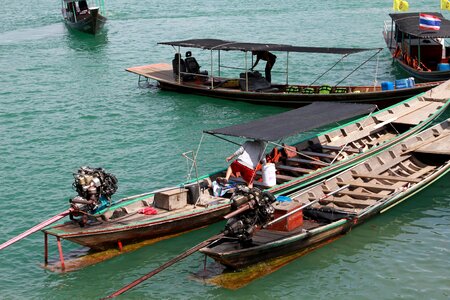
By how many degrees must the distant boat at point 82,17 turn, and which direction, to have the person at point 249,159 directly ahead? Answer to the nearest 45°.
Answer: approximately 45° to its right

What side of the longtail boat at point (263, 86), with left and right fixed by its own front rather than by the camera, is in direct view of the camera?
right

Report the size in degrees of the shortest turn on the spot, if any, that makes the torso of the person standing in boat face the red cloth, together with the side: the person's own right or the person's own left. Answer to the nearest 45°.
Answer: approximately 90° to the person's own left

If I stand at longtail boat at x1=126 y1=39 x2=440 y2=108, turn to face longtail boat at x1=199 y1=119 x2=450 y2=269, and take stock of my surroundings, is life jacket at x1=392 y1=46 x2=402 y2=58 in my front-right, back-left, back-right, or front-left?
back-left

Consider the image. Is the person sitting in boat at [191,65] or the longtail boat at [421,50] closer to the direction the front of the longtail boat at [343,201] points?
the longtail boat

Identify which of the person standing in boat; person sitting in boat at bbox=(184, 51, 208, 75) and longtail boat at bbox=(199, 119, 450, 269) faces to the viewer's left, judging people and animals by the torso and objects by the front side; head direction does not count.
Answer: the person standing in boat

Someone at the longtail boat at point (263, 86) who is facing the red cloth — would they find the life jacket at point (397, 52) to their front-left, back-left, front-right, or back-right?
back-left

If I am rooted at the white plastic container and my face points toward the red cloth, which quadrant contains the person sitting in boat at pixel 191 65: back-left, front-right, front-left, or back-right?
back-right

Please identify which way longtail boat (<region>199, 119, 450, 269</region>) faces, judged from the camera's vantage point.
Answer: facing away from the viewer and to the right of the viewer
